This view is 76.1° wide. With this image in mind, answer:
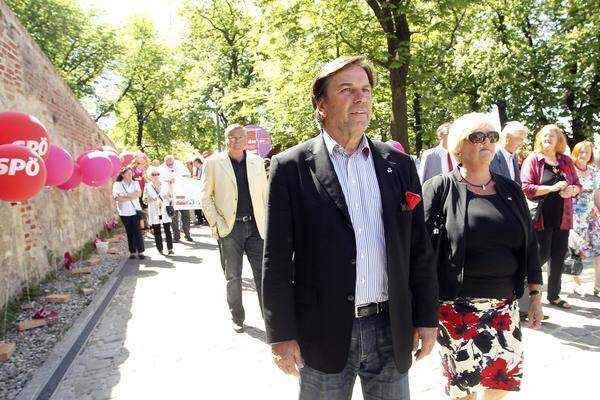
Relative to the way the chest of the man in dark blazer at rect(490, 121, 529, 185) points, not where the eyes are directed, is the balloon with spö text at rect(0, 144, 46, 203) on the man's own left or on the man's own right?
on the man's own right

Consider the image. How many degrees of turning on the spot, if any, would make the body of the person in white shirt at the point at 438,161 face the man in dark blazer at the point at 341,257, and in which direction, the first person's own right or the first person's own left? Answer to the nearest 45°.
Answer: approximately 45° to the first person's own right

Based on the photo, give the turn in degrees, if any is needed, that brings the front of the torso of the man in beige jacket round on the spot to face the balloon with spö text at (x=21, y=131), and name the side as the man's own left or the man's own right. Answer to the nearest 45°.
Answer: approximately 90° to the man's own right

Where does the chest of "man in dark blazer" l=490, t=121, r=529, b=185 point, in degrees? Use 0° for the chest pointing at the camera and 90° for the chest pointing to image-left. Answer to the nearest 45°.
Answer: approximately 315°

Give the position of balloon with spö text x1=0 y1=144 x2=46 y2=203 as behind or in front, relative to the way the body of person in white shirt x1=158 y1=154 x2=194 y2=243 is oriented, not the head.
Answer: in front
